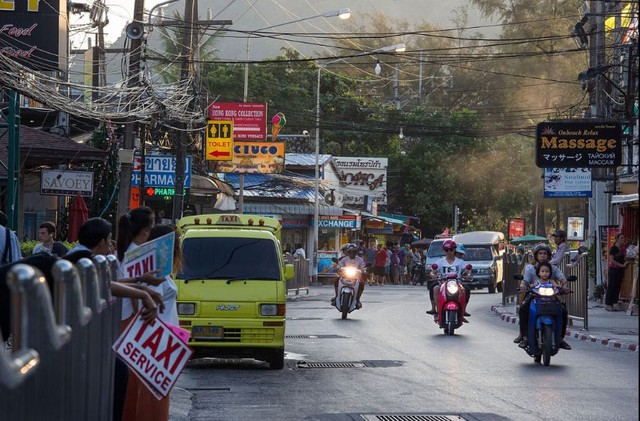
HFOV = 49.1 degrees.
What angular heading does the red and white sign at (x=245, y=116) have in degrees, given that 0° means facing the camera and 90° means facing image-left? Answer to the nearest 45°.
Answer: approximately 0°

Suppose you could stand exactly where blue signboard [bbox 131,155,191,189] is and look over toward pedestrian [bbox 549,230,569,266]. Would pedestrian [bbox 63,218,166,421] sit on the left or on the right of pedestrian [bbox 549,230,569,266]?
right

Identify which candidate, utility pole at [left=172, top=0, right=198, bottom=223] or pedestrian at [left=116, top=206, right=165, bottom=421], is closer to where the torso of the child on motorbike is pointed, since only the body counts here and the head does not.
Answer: the pedestrian

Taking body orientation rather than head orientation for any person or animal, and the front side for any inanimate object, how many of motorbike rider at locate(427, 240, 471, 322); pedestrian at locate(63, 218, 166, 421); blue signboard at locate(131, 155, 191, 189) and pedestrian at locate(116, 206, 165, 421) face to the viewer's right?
2

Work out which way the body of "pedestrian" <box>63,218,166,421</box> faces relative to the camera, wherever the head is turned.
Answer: to the viewer's right

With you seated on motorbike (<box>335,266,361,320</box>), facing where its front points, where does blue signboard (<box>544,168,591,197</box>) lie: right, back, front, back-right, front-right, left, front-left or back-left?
back-left

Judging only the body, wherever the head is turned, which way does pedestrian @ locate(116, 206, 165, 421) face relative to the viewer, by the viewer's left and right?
facing to the right of the viewer

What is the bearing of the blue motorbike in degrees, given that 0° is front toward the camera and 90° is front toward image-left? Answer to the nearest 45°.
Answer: approximately 0°
